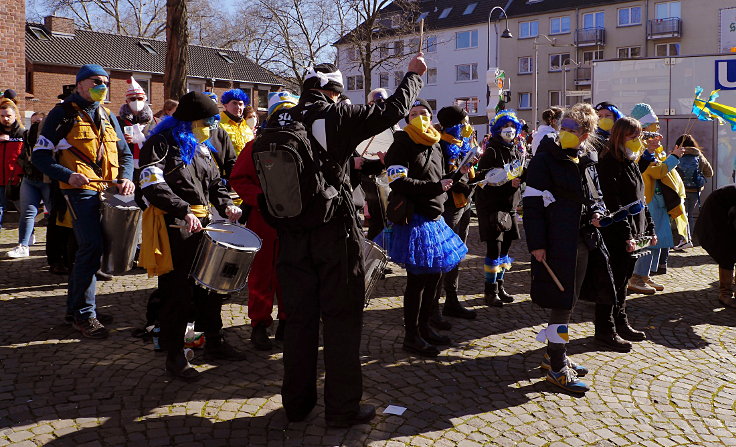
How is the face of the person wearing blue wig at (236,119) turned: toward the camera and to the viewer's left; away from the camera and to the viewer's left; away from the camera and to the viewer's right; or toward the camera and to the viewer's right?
toward the camera and to the viewer's right

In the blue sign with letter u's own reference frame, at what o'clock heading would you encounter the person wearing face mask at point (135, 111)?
The person wearing face mask is roughly at 1 o'clock from the blue sign with letter u.

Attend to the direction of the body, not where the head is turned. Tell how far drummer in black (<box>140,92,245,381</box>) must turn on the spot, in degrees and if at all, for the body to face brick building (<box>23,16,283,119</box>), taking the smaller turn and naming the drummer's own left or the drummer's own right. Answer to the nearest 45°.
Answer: approximately 135° to the drummer's own left

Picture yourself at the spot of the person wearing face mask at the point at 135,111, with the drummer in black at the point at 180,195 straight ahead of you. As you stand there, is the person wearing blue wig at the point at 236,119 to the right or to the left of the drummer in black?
left

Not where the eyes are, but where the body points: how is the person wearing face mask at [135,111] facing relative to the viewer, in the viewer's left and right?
facing the viewer

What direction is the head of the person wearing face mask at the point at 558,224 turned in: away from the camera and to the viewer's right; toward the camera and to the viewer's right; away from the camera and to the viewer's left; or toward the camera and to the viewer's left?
toward the camera and to the viewer's left

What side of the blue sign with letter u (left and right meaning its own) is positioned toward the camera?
front

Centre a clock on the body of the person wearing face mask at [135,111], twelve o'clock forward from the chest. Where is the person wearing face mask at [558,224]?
the person wearing face mask at [558,224] is roughly at 11 o'clock from the person wearing face mask at [135,111].

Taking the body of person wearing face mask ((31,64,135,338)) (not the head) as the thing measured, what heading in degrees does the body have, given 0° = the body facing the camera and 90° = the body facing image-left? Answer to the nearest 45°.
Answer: approximately 315°

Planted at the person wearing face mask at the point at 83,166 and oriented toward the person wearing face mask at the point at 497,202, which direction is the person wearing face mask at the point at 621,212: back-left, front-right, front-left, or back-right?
front-right

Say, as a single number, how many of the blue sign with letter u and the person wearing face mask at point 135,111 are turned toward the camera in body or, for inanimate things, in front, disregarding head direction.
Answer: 2

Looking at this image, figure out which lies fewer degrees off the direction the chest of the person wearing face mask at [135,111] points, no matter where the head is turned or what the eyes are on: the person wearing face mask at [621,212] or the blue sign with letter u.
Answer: the person wearing face mask

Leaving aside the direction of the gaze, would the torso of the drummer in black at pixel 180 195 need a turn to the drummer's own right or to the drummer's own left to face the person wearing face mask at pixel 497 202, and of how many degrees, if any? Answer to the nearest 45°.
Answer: approximately 90° to the drummer's own left

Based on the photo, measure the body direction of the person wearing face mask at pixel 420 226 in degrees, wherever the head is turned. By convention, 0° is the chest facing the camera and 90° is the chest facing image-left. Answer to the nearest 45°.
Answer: approximately 315°

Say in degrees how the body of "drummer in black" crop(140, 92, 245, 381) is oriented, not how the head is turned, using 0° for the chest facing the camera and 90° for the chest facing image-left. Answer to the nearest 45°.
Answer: approximately 315°

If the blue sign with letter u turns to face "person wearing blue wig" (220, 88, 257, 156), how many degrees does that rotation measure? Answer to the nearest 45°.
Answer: approximately 45° to its right

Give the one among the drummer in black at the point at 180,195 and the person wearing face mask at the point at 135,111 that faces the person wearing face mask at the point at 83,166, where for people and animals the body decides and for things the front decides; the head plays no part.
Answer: the person wearing face mask at the point at 135,111
